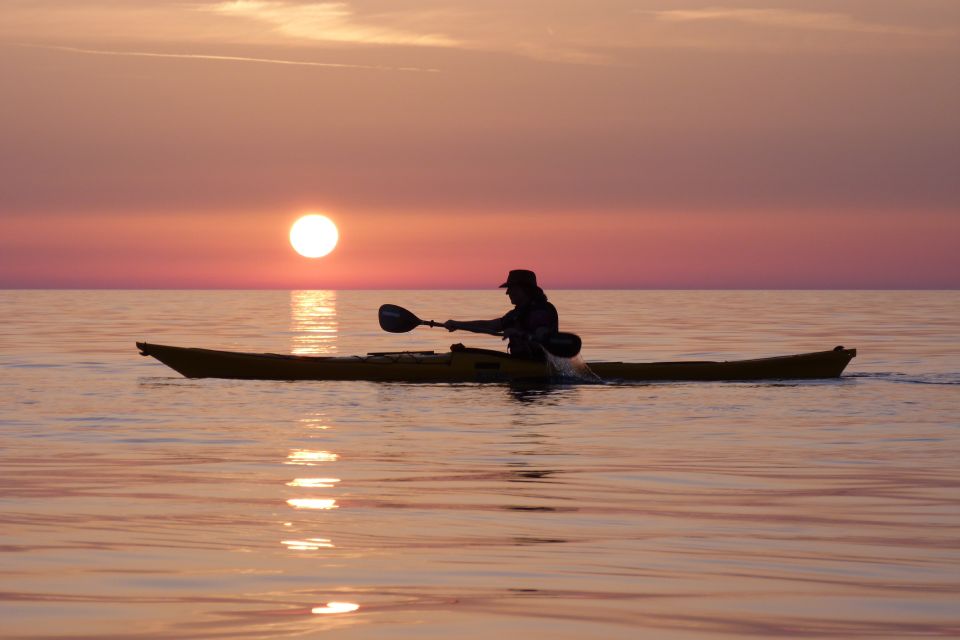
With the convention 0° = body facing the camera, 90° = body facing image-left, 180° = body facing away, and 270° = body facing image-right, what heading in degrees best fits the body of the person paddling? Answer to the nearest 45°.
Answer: approximately 90°

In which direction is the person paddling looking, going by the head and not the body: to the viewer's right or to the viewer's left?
to the viewer's left

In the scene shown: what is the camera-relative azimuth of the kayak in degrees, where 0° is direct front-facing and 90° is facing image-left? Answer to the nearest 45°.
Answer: approximately 90°
